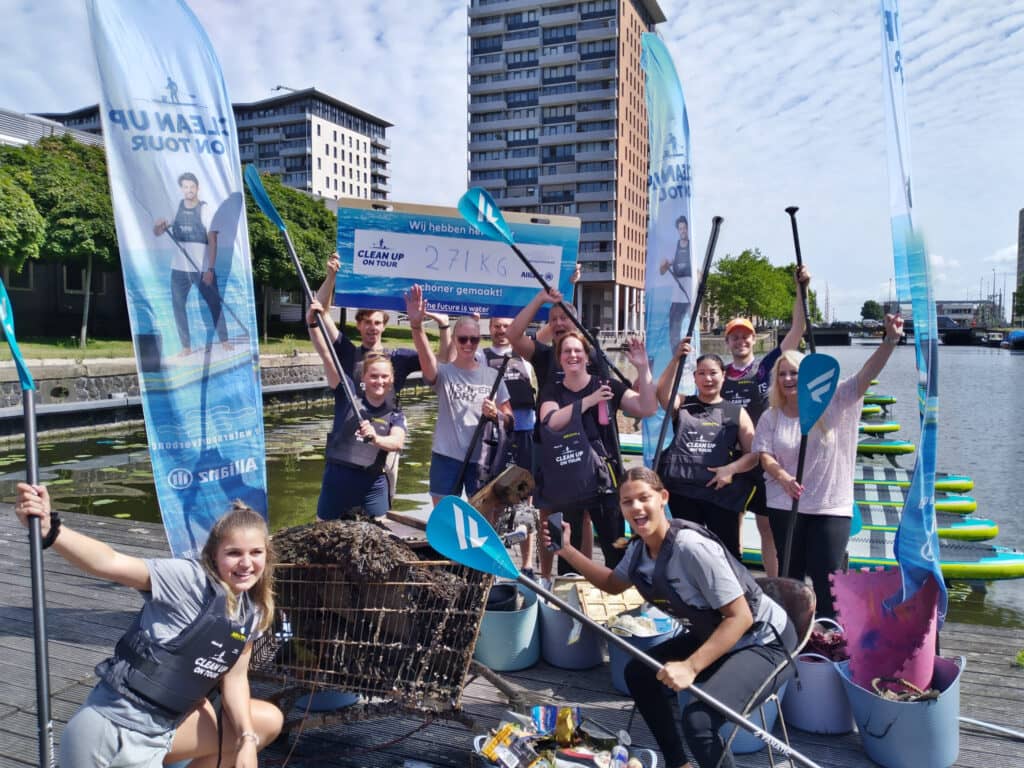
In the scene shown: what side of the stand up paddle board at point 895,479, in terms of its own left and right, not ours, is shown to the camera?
right

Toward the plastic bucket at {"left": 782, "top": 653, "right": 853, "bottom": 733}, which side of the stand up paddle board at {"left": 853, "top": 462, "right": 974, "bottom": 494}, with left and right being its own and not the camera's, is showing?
right

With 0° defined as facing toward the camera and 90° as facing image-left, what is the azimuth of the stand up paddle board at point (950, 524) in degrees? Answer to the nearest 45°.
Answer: approximately 270°

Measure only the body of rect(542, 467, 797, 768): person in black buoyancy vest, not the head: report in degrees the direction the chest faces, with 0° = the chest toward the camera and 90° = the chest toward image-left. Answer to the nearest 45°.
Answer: approximately 45°

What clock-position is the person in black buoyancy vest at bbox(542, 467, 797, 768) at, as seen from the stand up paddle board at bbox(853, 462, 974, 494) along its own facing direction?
The person in black buoyancy vest is roughly at 3 o'clock from the stand up paddle board.
